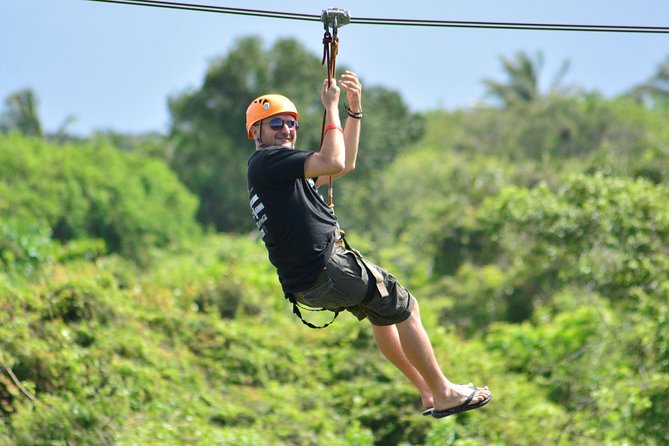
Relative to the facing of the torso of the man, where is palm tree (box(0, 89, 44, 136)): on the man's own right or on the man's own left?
on the man's own left

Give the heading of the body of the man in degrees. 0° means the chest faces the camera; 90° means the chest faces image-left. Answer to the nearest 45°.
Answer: approximately 270°

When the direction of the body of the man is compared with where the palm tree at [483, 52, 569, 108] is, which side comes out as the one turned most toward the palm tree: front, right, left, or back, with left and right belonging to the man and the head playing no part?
left
